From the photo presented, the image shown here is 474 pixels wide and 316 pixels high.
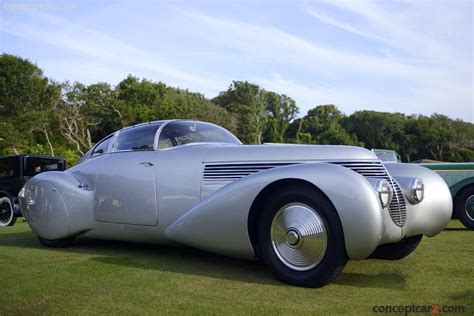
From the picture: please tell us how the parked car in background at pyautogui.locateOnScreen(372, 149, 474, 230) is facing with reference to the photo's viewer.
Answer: facing to the right of the viewer

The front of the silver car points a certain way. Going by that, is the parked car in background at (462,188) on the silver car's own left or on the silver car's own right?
on the silver car's own left

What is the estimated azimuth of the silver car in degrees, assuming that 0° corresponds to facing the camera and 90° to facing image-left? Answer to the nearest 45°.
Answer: approximately 315°

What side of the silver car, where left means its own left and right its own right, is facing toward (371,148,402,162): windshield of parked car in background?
left

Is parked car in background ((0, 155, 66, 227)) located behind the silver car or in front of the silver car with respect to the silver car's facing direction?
behind
